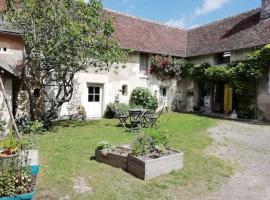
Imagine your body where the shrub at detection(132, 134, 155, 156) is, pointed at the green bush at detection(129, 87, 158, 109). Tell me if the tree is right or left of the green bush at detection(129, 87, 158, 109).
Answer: left
